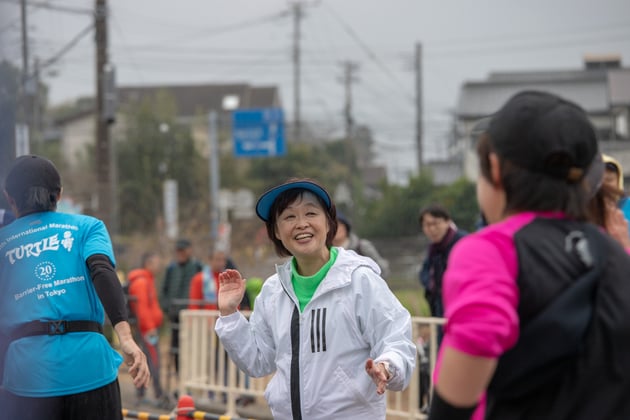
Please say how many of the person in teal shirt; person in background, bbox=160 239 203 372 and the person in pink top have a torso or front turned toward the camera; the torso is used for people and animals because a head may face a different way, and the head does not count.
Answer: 1

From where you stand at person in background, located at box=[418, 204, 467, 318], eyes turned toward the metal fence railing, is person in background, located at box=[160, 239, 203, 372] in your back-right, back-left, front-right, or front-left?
front-right

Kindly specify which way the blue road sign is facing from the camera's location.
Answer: facing the viewer

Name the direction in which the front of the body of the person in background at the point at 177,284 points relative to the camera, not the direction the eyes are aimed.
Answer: toward the camera

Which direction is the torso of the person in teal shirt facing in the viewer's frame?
away from the camera

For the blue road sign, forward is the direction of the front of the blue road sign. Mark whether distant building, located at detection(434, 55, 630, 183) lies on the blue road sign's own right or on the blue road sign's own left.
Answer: on the blue road sign's own left

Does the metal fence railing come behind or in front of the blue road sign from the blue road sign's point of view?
in front

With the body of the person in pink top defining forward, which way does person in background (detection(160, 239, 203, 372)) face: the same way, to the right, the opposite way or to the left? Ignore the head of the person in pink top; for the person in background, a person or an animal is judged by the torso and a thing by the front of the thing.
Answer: the opposite way

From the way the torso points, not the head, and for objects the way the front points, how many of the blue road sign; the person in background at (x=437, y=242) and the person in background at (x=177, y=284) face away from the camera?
0

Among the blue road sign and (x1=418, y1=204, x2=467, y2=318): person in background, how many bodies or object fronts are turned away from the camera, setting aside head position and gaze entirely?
0

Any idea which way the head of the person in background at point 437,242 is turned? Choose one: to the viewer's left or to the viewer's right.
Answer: to the viewer's left

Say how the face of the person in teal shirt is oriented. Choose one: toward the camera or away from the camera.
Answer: away from the camera

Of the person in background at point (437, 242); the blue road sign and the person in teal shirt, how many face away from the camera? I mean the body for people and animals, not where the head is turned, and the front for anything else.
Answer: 1

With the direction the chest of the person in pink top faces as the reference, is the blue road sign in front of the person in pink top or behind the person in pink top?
in front

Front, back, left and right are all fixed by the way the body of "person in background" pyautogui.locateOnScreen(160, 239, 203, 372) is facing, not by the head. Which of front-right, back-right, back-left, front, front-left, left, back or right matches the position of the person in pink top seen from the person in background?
front

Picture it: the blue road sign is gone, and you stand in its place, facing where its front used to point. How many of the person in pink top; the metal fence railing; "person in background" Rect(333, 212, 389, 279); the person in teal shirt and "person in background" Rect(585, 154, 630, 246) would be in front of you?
5

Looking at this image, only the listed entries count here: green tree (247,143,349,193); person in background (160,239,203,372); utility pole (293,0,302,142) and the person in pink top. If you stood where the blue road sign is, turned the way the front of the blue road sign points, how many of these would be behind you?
2

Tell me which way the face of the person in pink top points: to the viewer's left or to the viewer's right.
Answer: to the viewer's left

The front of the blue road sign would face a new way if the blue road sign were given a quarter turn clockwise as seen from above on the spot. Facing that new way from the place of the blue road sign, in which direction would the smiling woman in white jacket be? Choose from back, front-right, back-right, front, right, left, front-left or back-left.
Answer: left
